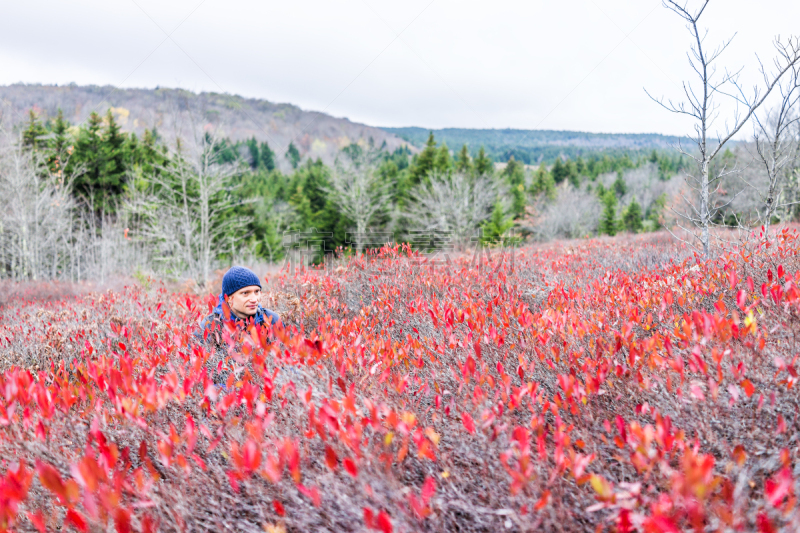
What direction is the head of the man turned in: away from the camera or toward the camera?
toward the camera

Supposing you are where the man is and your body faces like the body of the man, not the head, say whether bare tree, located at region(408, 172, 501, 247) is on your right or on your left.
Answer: on your left

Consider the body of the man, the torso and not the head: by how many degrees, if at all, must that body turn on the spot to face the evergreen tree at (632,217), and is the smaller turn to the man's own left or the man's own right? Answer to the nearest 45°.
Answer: approximately 90° to the man's own left

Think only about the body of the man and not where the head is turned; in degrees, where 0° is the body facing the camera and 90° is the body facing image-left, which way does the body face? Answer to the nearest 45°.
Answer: approximately 315°

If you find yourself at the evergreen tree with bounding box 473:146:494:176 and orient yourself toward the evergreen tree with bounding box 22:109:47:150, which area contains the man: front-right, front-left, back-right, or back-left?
front-left

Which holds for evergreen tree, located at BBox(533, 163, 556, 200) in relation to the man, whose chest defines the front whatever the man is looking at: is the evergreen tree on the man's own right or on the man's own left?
on the man's own left
